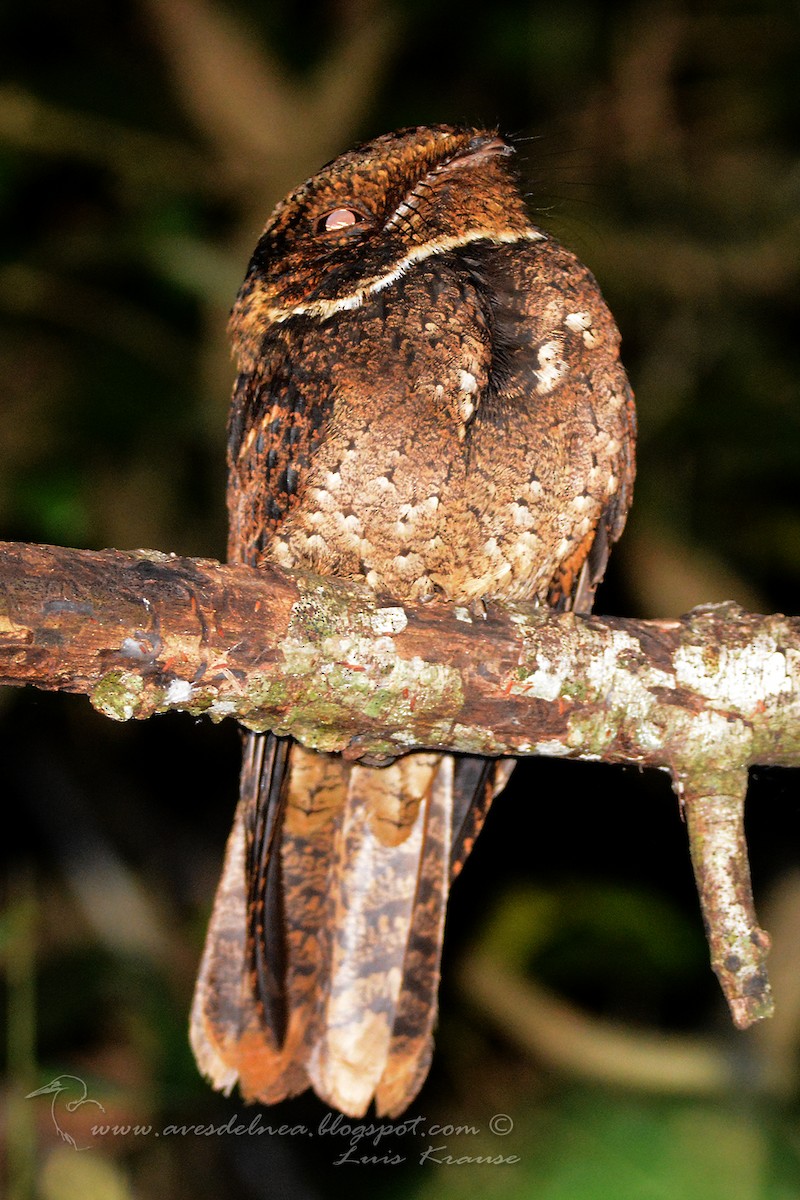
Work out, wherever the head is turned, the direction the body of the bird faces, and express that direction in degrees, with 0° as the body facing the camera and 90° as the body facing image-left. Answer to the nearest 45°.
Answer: approximately 315°
